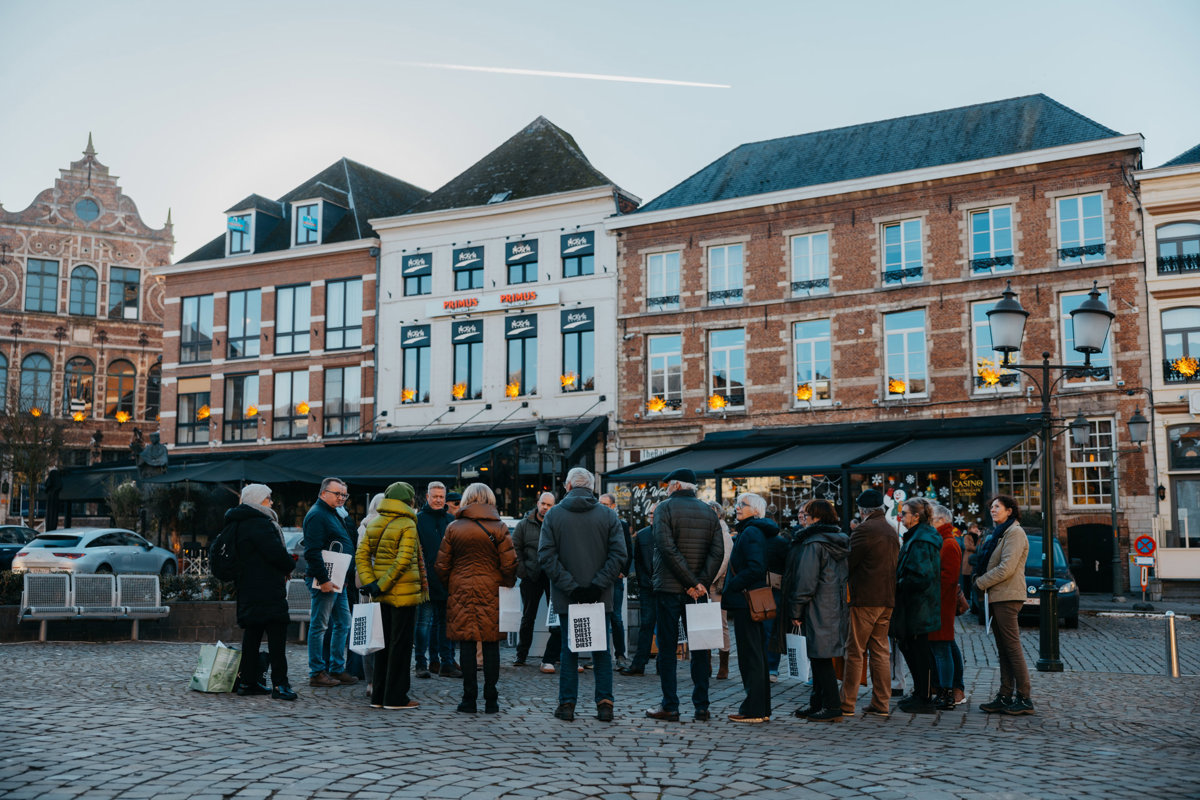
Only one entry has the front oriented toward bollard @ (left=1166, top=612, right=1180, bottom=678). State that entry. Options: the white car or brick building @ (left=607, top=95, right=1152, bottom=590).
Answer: the brick building

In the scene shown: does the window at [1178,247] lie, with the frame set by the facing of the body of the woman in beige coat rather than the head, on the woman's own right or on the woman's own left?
on the woman's own right

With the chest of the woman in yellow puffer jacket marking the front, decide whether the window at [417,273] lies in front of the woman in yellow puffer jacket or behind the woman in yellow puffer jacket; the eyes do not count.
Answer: in front

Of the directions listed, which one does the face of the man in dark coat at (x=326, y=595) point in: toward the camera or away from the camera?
toward the camera

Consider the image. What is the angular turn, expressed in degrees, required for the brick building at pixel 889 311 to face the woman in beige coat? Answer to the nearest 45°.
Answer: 0° — it already faces them

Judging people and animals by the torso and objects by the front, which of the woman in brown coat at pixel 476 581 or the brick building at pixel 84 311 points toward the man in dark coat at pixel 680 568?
the brick building

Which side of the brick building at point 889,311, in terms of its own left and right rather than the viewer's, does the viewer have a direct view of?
front

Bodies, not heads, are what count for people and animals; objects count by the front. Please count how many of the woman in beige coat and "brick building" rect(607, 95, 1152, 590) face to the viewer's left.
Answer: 1

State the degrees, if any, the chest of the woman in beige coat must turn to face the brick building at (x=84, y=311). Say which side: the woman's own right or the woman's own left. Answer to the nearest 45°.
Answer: approximately 45° to the woman's own right

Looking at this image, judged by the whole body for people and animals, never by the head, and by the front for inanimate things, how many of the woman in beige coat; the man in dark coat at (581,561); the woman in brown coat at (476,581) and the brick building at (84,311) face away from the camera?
2

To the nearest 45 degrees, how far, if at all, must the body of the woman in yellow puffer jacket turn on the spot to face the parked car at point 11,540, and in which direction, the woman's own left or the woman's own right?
approximately 90° to the woman's own left

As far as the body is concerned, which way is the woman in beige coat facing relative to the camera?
to the viewer's left

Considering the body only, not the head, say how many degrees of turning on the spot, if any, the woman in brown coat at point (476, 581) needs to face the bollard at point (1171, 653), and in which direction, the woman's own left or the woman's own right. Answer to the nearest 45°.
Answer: approximately 90° to the woman's own right

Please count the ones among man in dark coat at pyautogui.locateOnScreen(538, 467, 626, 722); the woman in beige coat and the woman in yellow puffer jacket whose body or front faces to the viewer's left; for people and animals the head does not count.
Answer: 1

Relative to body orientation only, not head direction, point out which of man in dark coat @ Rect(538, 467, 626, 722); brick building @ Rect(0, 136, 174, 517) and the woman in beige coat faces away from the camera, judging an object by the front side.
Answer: the man in dark coat

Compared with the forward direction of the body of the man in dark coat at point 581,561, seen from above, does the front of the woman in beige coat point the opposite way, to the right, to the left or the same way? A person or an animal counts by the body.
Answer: to the left

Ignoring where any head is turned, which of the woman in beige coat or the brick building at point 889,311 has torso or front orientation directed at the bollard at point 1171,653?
the brick building

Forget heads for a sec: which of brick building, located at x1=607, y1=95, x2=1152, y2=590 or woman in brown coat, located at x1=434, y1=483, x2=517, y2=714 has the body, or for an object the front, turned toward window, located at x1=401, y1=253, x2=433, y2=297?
the woman in brown coat

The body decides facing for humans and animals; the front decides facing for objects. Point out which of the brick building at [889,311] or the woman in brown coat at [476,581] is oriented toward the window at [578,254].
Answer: the woman in brown coat
